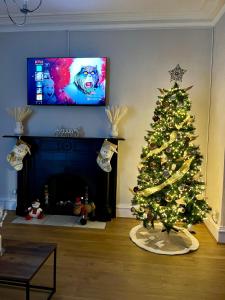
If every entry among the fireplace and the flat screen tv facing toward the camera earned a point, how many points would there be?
2

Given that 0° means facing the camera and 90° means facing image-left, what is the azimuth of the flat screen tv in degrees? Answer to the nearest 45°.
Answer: approximately 0°

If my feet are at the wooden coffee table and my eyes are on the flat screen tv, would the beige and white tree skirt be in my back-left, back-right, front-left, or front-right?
front-right

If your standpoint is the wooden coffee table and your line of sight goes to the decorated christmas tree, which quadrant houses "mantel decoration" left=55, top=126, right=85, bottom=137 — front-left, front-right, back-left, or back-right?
front-left

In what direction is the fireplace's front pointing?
toward the camera

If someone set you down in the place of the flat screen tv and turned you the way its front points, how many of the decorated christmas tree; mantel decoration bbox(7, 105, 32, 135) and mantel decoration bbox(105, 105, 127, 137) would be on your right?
1

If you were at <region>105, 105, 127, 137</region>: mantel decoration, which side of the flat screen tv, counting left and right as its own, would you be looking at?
left

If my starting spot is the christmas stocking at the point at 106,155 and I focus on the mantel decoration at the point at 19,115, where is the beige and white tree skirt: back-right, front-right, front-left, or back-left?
back-left

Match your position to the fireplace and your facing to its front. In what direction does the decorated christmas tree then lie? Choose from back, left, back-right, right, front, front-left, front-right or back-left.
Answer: front-left

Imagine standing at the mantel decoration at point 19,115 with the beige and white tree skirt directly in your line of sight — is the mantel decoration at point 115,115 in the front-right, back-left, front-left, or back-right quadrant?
front-left

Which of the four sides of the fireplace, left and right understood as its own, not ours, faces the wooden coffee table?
front
